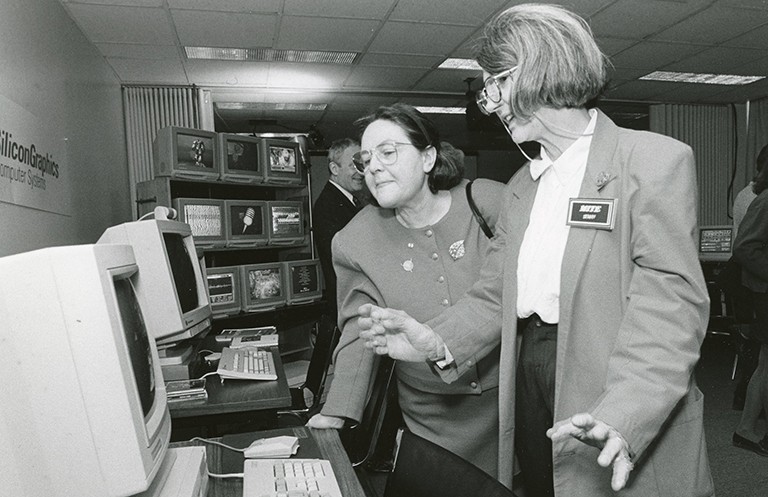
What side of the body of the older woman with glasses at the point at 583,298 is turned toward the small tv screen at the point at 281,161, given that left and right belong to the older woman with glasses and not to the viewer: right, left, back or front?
right

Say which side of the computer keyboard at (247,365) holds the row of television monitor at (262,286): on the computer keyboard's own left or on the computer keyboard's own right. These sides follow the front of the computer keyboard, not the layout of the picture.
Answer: on the computer keyboard's own left

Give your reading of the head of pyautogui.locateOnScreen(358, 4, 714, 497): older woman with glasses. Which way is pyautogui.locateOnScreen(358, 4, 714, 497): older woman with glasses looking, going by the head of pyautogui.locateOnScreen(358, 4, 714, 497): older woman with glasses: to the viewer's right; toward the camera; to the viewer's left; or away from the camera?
to the viewer's left

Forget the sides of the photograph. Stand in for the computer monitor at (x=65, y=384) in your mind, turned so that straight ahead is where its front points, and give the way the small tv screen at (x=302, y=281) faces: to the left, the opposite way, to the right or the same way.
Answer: to the right

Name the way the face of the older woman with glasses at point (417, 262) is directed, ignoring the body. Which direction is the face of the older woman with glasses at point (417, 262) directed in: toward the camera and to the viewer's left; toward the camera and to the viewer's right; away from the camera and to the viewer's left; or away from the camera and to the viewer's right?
toward the camera and to the viewer's left

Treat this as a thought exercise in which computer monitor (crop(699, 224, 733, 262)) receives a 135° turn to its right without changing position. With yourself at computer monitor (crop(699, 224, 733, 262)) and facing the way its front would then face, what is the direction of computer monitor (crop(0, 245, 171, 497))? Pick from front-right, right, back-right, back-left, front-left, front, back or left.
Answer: back-left

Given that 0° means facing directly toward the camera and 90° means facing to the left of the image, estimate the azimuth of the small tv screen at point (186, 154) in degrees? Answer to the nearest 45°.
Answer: approximately 315°

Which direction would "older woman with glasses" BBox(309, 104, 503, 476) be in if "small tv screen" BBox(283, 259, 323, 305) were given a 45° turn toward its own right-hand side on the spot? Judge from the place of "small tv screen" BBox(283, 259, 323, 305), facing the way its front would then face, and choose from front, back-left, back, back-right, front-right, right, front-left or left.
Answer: front

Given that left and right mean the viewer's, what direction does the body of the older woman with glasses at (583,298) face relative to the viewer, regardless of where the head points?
facing the viewer and to the left of the viewer

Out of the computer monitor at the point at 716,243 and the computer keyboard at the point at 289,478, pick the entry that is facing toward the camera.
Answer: the computer monitor

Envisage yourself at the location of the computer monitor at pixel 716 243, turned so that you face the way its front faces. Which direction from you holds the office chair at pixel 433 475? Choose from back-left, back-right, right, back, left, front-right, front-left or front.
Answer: front

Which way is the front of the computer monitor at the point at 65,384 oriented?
to the viewer's right

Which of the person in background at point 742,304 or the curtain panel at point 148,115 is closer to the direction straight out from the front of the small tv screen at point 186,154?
the person in background
